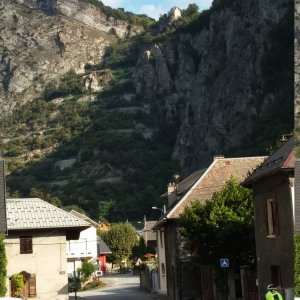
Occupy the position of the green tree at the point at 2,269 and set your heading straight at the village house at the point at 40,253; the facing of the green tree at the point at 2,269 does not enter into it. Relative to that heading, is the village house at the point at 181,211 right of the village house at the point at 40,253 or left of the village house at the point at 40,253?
right

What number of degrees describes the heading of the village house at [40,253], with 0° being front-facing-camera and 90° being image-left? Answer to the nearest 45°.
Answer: approximately 0°

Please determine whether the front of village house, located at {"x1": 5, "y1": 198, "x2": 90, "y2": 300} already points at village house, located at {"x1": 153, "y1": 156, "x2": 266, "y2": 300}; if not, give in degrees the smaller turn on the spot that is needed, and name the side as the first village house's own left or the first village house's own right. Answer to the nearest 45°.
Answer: approximately 90° to the first village house's own left
